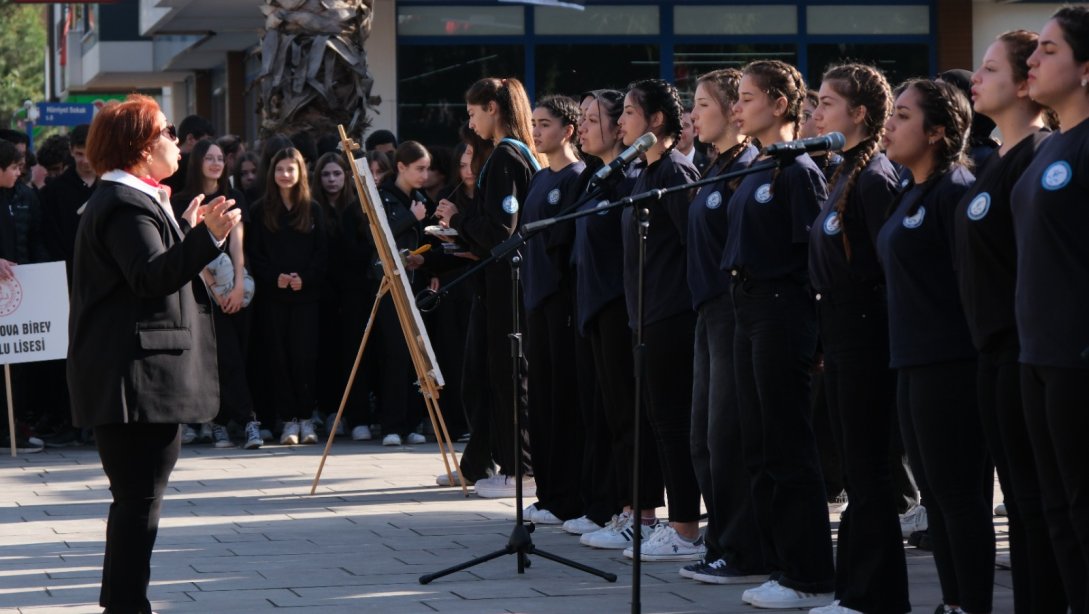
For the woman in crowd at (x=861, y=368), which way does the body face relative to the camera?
to the viewer's left

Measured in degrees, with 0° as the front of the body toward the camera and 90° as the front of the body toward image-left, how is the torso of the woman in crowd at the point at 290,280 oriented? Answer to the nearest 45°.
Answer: approximately 0°

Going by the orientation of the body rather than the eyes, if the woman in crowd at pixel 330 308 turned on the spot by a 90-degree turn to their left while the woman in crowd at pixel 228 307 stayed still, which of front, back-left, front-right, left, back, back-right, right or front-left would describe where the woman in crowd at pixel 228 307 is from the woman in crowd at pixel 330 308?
back-right

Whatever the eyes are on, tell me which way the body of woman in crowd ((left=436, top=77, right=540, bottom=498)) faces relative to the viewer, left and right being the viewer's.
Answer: facing to the left of the viewer

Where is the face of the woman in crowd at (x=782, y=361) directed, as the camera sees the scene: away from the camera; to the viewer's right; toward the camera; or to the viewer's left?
to the viewer's left

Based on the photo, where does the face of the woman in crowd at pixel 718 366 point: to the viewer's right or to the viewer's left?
to the viewer's left

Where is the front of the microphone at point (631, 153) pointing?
to the viewer's right

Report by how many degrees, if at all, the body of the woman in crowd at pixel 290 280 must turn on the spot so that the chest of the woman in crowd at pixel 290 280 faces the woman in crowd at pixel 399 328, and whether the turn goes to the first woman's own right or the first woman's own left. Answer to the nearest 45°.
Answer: approximately 90° to the first woman's own left

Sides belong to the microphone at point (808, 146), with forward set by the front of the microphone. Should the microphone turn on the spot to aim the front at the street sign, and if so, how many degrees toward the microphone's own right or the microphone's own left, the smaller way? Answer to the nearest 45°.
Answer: approximately 135° to the microphone's own left

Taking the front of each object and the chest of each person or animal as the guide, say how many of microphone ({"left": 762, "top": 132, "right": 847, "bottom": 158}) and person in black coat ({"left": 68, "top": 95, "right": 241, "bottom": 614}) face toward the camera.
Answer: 0

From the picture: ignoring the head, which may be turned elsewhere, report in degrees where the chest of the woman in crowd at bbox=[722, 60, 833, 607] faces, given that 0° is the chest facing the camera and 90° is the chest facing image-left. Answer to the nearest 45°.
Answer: approximately 90°
